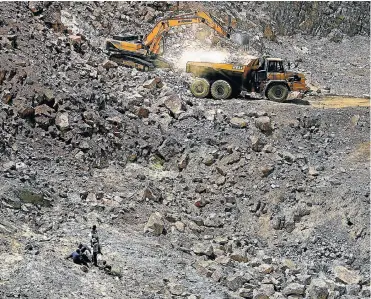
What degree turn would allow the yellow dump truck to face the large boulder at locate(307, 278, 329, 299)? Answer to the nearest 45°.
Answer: approximately 90° to its right

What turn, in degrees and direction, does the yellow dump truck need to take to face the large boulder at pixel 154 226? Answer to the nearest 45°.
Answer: approximately 90° to its right

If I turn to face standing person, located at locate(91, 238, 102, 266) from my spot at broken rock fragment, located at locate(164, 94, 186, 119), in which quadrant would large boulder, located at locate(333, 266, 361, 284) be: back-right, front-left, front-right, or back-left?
front-left

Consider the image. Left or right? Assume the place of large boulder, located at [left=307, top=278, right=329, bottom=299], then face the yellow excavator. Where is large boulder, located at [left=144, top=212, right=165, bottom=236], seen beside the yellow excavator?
left

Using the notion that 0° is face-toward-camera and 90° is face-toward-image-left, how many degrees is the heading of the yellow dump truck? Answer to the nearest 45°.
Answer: approximately 270°

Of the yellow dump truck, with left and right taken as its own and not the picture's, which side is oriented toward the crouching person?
right

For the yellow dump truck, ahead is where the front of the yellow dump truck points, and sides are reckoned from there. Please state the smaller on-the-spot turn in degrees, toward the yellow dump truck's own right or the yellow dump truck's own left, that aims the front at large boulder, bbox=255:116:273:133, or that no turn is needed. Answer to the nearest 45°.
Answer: approximately 90° to the yellow dump truck's own right

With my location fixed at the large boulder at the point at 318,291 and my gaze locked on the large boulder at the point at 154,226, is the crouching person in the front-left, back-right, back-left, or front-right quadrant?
front-left

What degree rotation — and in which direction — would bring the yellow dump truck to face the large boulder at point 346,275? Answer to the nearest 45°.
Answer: approximately 45° to its right

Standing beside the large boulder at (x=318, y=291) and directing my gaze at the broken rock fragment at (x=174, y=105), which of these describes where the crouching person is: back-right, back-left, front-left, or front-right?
front-left

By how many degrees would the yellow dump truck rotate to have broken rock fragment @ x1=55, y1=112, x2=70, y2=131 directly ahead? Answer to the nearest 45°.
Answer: approximately 135° to its right

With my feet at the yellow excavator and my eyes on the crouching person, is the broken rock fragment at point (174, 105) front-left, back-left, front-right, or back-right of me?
front-left

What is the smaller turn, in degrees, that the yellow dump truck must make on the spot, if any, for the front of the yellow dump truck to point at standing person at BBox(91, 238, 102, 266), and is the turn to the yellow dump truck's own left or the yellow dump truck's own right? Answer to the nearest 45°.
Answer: approximately 90° to the yellow dump truck's own right

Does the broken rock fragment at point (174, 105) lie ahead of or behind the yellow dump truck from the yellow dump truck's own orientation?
behind
